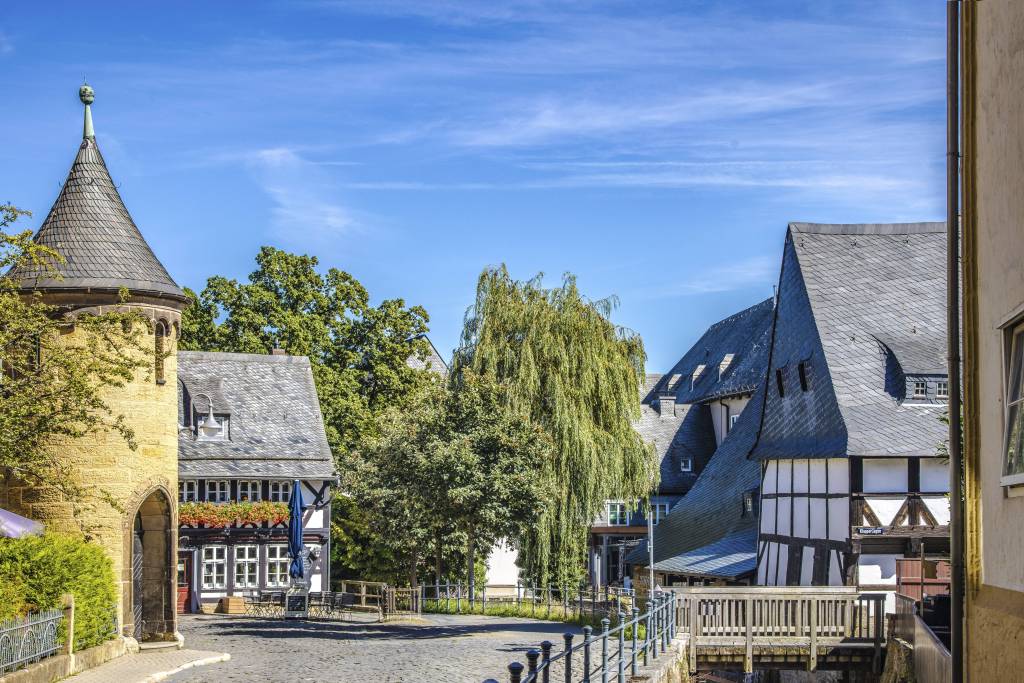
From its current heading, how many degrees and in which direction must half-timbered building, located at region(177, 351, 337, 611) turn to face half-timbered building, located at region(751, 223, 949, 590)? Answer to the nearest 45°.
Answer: approximately 45° to its left

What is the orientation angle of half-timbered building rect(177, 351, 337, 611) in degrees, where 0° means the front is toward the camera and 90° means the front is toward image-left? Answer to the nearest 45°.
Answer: approximately 0°

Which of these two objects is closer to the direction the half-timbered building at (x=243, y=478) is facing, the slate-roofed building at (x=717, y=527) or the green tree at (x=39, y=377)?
the green tree

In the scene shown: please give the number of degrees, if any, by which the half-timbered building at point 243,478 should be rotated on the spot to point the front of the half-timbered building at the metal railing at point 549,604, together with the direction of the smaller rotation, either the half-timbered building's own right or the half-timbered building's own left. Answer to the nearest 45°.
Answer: approximately 45° to the half-timbered building's own left
